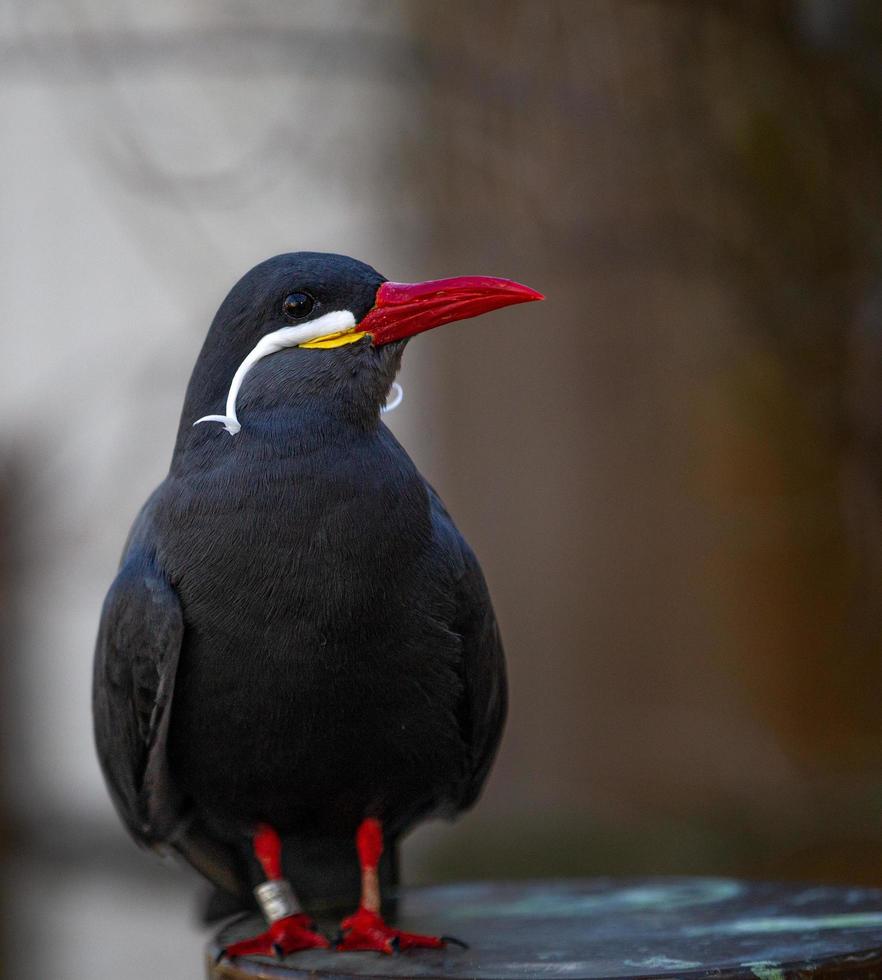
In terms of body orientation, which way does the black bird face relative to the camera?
toward the camera
